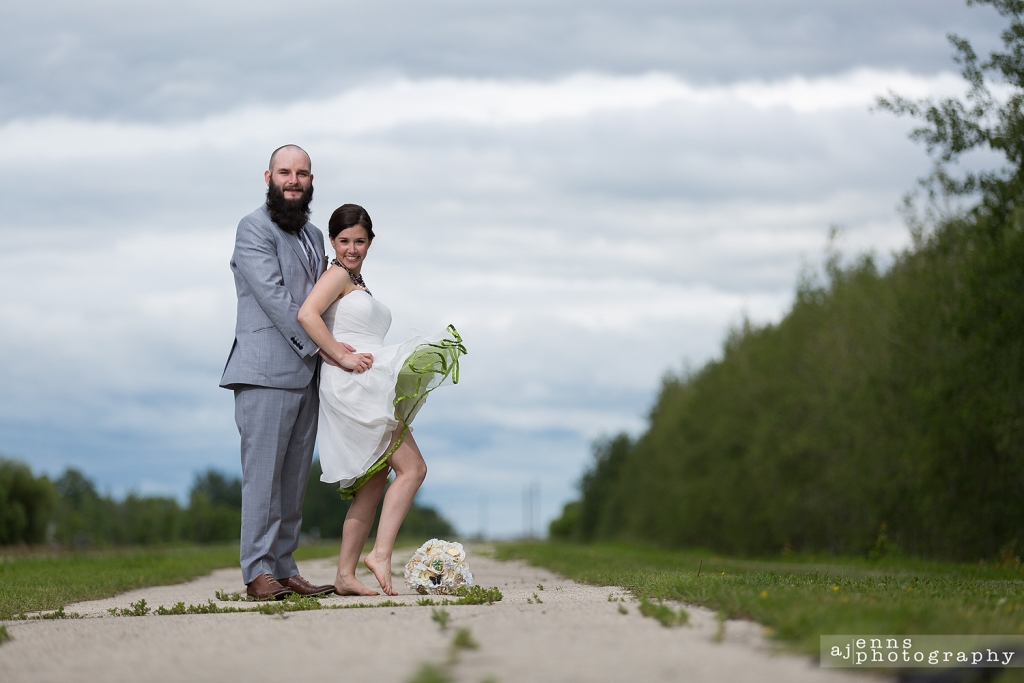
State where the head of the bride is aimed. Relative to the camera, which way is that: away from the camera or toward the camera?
toward the camera

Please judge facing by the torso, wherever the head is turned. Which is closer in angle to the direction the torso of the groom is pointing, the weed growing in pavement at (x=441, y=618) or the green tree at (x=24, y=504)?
the weed growing in pavement

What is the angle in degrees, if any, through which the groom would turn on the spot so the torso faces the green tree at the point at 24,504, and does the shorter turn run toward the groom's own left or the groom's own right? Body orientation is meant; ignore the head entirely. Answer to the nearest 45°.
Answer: approximately 135° to the groom's own left

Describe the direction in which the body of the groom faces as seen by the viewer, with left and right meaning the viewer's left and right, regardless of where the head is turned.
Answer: facing the viewer and to the right of the viewer

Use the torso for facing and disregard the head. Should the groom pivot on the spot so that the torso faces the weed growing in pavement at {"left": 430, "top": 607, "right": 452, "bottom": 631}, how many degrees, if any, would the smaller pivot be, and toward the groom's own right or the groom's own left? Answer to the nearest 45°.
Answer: approximately 45° to the groom's own right

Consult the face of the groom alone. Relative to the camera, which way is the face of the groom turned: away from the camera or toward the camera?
toward the camera

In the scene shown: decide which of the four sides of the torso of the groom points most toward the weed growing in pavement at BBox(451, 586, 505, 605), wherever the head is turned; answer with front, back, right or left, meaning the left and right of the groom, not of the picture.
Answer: front

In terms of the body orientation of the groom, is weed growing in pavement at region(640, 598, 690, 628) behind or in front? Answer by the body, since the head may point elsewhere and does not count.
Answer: in front

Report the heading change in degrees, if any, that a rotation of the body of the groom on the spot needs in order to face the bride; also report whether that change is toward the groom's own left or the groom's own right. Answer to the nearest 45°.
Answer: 0° — they already face them
